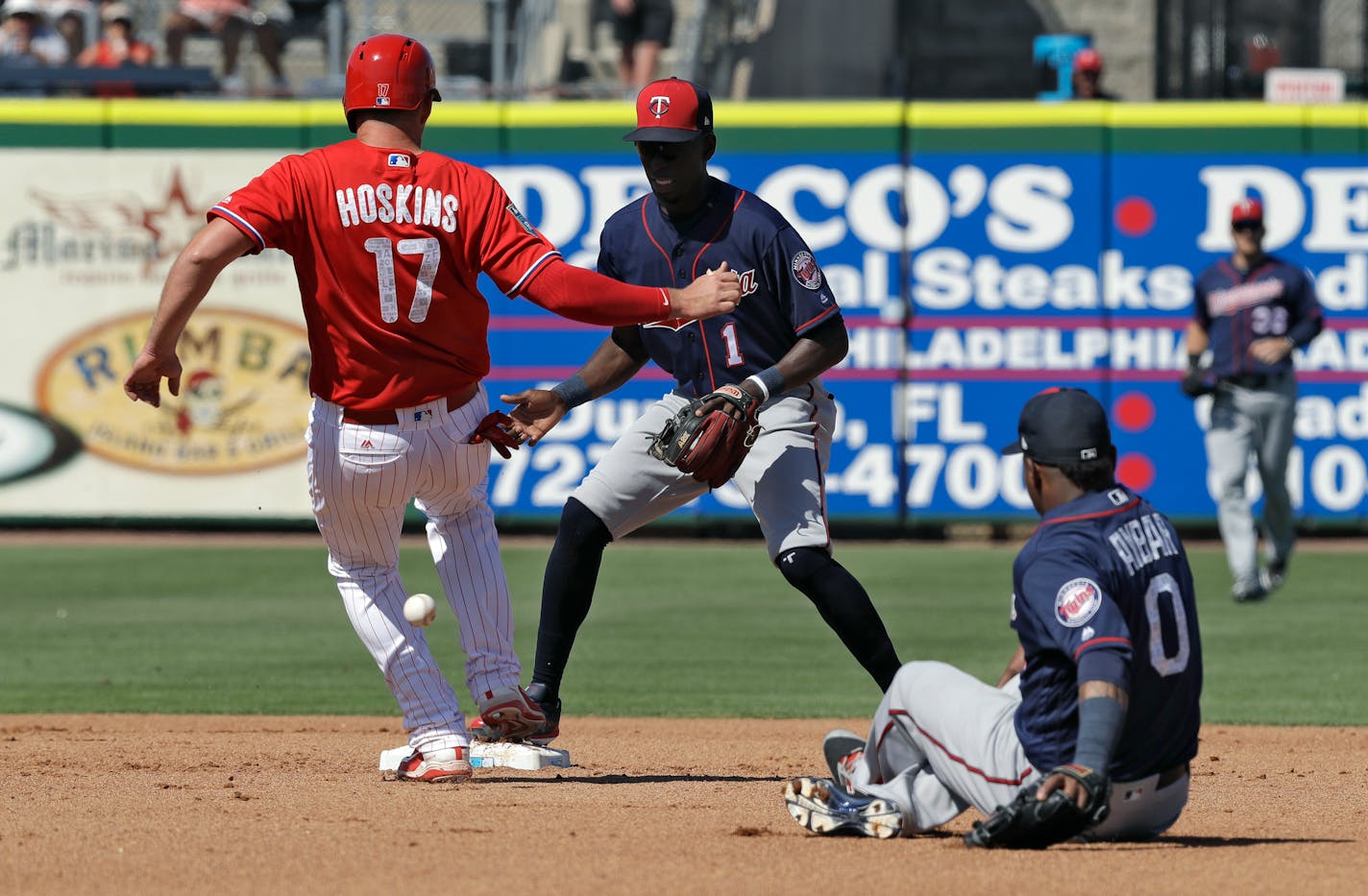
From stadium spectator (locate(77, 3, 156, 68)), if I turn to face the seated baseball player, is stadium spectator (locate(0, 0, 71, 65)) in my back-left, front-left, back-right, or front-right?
back-right

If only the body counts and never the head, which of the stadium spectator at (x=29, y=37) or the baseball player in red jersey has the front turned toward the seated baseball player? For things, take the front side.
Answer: the stadium spectator

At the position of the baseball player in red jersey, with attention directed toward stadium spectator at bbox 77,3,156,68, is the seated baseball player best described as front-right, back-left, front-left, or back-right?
back-right

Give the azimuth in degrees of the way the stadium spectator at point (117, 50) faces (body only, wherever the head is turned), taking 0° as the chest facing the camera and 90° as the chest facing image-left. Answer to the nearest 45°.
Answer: approximately 0°

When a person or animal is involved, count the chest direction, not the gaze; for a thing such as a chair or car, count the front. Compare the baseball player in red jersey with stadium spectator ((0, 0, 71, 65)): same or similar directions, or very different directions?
very different directions

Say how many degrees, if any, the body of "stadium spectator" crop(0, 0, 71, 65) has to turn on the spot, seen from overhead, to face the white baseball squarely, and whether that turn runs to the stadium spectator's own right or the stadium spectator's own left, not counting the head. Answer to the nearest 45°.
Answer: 0° — they already face it

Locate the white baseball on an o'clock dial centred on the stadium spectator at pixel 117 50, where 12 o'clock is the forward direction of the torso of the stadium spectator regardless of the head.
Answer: The white baseball is roughly at 12 o'clock from the stadium spectator.

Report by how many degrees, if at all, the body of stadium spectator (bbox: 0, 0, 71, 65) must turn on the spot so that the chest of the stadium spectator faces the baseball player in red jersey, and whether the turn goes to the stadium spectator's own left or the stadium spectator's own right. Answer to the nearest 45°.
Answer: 0° — they already face them

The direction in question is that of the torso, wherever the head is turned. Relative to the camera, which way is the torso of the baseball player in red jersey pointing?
away from the camera

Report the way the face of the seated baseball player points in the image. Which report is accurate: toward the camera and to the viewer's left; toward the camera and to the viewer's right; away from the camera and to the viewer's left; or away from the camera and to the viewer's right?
away from the camera and to the viewer's left

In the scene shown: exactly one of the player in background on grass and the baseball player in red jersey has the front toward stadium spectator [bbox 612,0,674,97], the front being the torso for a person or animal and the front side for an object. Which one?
the baseball player in red jersey
